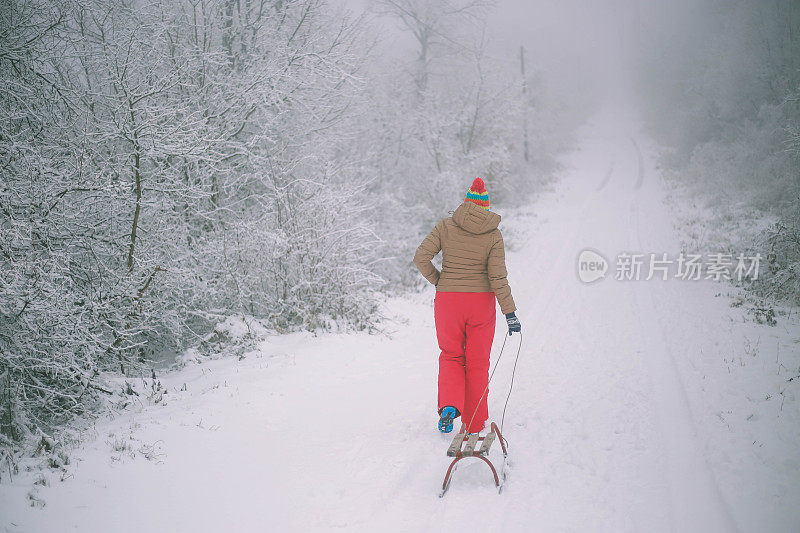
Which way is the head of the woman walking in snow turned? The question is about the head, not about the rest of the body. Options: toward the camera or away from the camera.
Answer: away from the camera

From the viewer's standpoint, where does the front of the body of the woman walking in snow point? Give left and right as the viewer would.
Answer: facing away from the viewer
